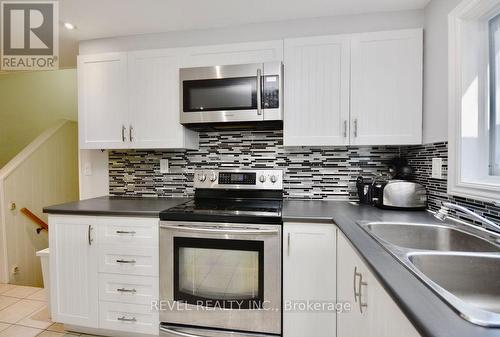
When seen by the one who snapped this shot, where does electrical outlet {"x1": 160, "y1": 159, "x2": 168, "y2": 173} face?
facing the viewer

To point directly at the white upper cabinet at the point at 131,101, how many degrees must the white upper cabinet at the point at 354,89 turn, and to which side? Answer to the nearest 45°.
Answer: approximately 90° to its right

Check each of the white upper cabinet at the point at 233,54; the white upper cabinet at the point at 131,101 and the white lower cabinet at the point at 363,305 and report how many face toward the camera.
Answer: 2

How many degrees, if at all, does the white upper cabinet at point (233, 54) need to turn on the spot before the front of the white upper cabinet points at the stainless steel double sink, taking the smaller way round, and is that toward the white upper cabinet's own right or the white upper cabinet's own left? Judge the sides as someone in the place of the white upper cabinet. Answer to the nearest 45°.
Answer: approximately 45° to the white upper cabinet's own left

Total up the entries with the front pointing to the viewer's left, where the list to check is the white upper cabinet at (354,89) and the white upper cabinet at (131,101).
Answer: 0

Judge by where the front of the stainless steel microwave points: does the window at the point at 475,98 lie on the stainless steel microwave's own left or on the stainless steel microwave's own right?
on the stainless steel microwave's own left

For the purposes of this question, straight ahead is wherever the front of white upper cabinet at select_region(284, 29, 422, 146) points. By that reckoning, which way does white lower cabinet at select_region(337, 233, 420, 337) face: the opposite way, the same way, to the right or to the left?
to the right

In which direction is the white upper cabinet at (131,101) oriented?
toward the camera

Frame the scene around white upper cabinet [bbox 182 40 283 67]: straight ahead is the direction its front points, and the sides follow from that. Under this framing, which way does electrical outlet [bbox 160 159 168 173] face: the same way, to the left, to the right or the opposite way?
the same way

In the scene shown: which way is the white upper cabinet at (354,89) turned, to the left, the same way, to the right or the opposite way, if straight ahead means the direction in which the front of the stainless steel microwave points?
the same way

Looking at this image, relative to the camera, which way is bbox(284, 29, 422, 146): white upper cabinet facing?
toward the camera
